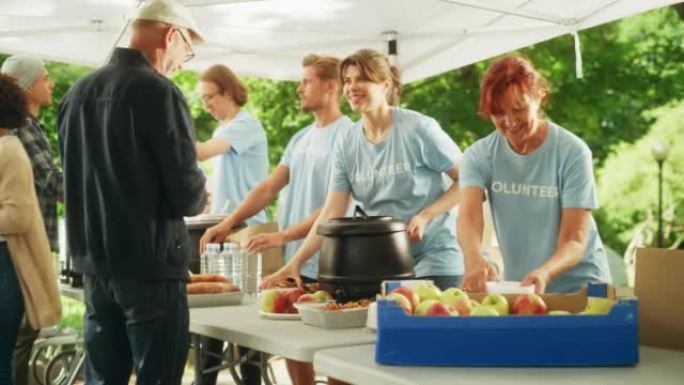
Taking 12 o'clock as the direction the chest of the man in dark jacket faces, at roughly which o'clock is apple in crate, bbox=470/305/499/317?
The apple in crate is roughly at 3 o'clock from the man in dark jacket.

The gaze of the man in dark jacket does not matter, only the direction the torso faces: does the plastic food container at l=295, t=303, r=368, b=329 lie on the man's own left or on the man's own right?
on the man's own right

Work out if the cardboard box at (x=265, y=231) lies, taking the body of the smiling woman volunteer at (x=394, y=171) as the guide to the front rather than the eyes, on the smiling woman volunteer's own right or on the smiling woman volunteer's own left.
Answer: on the smiling woman volunteer's own right

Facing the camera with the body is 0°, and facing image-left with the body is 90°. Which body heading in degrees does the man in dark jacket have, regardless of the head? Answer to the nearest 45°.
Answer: approximately 225°

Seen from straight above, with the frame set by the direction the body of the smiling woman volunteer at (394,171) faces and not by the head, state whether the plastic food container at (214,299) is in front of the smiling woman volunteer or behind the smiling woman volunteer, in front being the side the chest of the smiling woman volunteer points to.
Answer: in front

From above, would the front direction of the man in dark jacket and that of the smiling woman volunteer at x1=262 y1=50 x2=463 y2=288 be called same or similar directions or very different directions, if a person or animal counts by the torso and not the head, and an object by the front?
very different directions

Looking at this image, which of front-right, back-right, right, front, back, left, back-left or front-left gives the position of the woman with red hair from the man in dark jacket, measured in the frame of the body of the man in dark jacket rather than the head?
front-right

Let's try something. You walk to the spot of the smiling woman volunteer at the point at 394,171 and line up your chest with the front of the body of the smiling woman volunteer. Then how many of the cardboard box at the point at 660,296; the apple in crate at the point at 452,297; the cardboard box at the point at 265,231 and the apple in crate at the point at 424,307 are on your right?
1

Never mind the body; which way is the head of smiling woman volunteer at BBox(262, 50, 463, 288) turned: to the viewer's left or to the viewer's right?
to the viewer's left

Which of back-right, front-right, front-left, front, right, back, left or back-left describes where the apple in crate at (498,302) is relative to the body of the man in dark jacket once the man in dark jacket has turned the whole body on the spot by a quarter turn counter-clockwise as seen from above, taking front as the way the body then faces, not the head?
back
